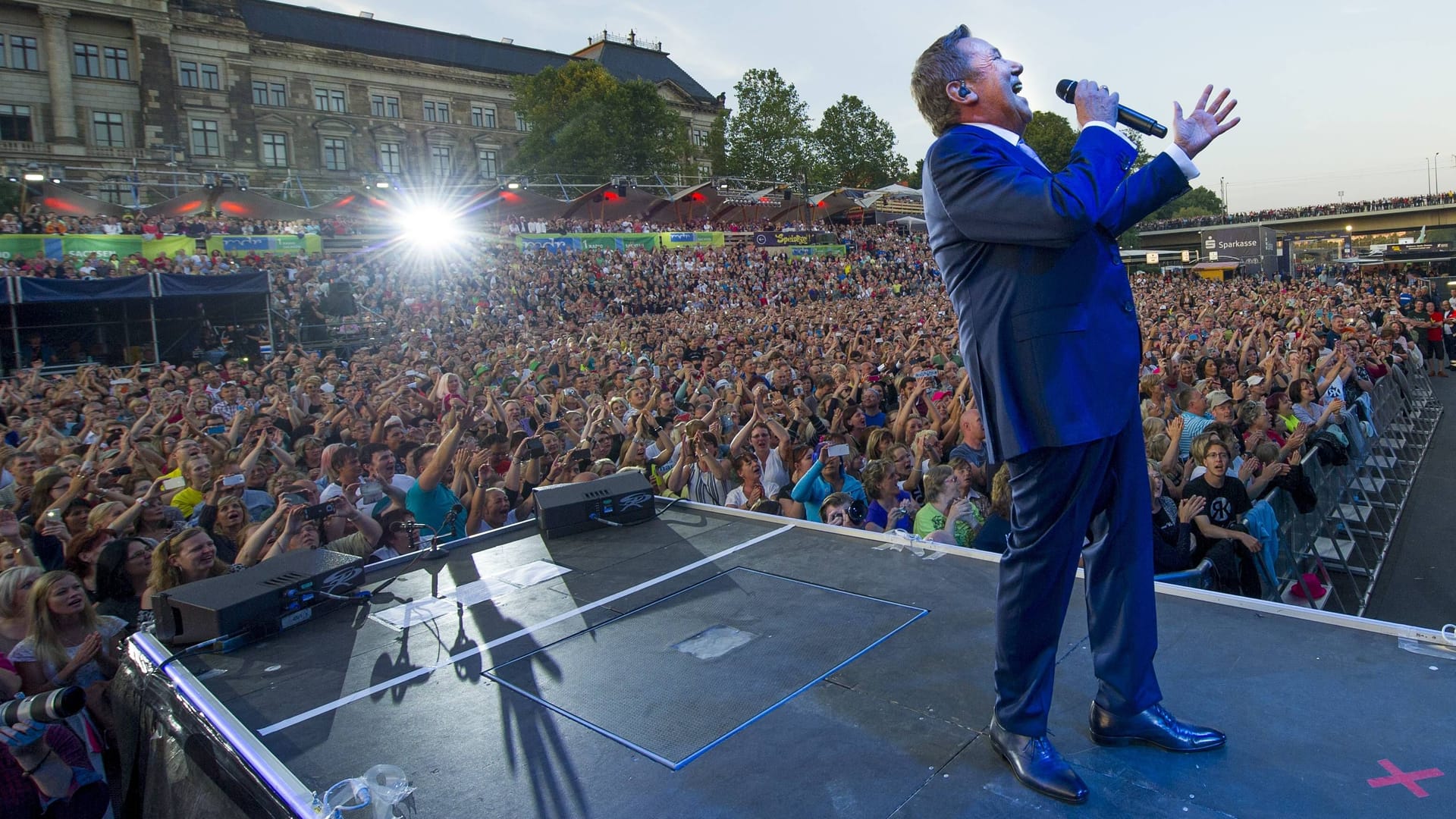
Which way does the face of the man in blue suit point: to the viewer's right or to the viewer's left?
to the viewer's right

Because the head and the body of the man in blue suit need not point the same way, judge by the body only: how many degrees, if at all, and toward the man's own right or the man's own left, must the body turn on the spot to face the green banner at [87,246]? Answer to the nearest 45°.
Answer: approximately 135° to the man's own left

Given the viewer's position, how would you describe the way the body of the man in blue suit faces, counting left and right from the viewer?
facing to the right of the viewer

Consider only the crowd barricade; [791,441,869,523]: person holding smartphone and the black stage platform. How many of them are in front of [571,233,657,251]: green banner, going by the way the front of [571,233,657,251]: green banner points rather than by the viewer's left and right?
3

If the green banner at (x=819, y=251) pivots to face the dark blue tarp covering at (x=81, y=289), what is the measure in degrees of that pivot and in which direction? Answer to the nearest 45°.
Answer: approximately 45° to its right

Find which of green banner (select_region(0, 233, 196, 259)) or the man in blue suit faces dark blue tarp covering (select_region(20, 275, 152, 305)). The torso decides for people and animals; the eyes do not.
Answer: the green banner

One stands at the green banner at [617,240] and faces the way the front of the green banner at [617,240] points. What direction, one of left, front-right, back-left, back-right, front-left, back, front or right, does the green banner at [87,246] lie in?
front-right

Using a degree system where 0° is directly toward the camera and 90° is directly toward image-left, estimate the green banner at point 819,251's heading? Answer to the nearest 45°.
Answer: approximately 0°

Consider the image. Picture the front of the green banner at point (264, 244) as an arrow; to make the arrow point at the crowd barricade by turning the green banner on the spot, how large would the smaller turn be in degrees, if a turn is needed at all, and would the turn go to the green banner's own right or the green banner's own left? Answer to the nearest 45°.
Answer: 0° — it already faces it

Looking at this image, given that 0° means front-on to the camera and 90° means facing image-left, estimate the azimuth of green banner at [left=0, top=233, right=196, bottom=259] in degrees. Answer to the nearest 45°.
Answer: approximately 0°

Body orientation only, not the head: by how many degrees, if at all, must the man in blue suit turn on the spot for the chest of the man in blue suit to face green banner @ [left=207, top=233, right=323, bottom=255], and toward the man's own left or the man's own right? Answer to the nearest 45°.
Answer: approximately 135° to the man's own left
